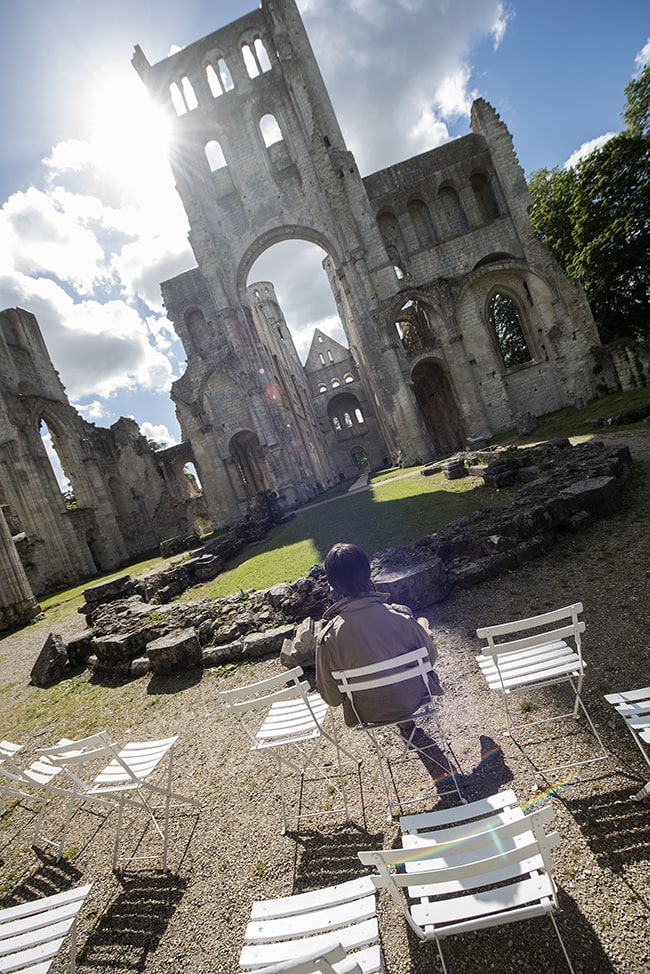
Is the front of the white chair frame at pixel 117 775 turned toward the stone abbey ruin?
yes

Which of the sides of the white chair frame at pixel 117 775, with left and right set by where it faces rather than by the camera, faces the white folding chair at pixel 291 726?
right

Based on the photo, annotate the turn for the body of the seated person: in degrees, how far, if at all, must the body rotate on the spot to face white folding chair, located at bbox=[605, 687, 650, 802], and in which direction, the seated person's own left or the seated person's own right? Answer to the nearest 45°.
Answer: approximately 135° to the seated person's own right

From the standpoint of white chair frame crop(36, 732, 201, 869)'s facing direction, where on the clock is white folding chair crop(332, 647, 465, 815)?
The white folding chair is roughly at 3 o'clock from the white chair frame.

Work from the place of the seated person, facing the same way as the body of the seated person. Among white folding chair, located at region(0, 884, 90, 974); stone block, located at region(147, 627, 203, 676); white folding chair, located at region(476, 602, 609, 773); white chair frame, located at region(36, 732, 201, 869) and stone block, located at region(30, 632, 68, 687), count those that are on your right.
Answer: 1

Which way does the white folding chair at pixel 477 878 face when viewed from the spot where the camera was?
facing away from the viewer

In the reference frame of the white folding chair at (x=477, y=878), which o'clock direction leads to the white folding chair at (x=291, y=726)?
the white folding chair at (x=291, y=726) is roughly at 11 o'clock from the white folding chair at (x=477, y=878).

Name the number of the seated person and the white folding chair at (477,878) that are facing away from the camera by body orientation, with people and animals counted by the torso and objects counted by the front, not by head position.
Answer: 2

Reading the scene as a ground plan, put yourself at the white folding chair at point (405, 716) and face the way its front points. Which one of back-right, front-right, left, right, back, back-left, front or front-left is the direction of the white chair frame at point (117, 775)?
left

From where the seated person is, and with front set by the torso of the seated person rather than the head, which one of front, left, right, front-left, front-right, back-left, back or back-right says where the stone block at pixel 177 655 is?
front-left

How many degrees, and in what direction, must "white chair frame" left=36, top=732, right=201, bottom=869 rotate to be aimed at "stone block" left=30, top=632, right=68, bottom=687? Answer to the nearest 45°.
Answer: approximately 45° to its left

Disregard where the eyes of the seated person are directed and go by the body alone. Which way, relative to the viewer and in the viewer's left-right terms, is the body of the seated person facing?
facing away from the viewer

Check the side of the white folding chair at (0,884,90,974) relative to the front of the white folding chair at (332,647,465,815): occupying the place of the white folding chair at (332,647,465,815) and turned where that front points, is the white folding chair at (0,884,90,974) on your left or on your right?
on your left

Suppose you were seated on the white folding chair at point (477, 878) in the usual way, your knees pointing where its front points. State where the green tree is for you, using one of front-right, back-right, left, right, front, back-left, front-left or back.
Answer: front-right

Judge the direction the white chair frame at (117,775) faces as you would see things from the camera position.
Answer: facing away from the viewer and to the right of the viewer

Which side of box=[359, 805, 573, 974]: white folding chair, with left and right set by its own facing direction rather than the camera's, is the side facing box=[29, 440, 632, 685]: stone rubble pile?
front

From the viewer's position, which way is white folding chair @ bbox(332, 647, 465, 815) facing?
facing away from the viewer

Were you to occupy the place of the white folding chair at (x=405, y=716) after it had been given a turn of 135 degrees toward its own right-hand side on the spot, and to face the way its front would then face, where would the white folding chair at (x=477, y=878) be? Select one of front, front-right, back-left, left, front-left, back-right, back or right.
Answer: front-right

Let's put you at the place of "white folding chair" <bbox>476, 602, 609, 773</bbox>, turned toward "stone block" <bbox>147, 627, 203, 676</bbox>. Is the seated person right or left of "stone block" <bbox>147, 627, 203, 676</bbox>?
left
